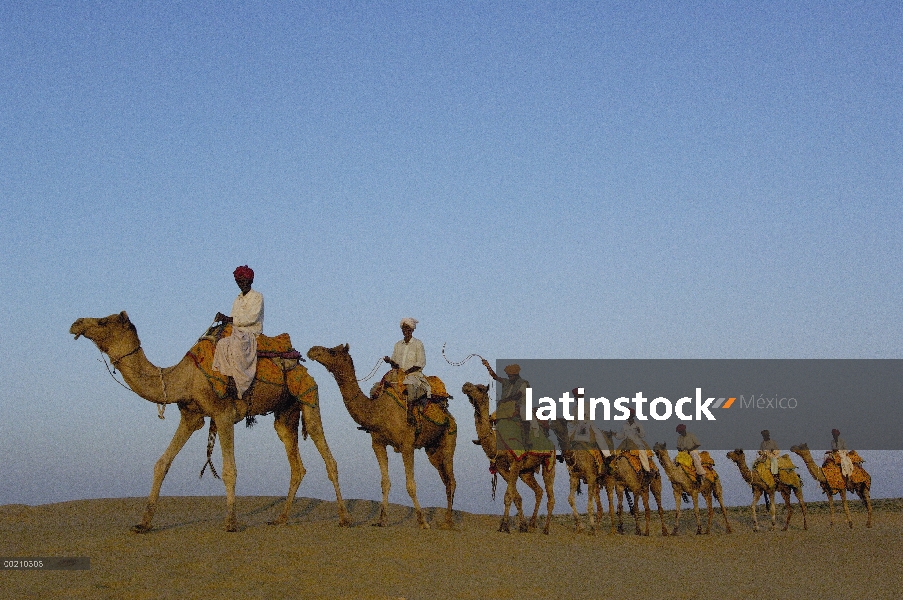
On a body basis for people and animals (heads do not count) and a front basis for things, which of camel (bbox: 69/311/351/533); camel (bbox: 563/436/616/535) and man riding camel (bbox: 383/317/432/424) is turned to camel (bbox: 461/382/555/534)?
camel (bbox: 563/436/616/535)

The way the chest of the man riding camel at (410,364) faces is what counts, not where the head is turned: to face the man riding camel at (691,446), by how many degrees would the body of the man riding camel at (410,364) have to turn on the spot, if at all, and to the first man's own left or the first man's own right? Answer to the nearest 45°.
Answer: approximately 180°

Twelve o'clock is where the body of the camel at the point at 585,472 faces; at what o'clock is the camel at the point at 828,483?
the camel at the point at 828,483 is roughly at 6 o'clock from the camel at the point at 585,472.

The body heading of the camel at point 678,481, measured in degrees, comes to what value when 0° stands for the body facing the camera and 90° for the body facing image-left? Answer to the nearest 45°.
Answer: approximately 45°

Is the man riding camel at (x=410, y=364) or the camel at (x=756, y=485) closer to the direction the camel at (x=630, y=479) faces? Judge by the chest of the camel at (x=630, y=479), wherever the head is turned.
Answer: the man riding camel

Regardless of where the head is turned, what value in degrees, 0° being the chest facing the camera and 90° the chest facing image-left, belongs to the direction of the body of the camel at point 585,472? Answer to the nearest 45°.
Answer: approximately 45°

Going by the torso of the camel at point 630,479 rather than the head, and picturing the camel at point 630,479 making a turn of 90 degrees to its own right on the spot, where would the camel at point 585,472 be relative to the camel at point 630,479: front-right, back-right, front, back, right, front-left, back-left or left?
left

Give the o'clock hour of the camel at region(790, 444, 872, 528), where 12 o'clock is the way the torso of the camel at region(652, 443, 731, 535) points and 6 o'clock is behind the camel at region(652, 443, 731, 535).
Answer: the camel at region(790, 444, 872, 528) is roughly at 6 o'clock from the camel at region(652, 443, 731, 535).

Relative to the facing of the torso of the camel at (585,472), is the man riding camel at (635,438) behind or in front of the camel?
behind

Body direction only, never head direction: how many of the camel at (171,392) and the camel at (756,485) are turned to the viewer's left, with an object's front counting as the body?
2

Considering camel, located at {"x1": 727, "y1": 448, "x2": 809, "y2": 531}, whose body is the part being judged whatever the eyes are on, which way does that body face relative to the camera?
to the viewer's left

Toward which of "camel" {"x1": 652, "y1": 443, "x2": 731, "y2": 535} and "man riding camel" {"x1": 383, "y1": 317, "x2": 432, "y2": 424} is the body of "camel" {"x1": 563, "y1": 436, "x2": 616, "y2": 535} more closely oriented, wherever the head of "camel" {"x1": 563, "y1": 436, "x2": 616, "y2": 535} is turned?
the man riding camel

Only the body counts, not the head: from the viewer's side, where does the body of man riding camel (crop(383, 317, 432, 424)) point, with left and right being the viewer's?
facing the viewer and to the left of the viewer

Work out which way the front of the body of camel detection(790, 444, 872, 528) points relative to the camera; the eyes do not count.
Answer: to the viewer's left

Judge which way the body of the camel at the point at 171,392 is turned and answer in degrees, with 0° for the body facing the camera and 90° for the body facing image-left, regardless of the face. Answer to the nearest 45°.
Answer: approximately 90°
